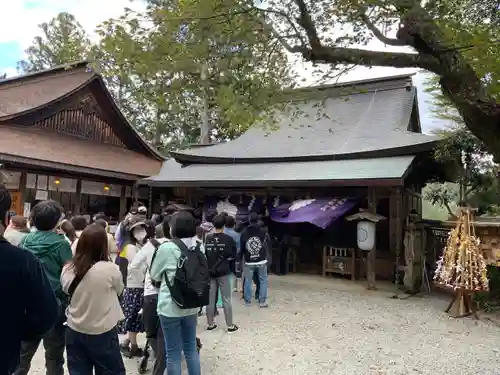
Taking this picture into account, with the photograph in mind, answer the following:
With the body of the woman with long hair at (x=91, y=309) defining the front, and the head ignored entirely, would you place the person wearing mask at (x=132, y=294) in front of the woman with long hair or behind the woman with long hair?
in front

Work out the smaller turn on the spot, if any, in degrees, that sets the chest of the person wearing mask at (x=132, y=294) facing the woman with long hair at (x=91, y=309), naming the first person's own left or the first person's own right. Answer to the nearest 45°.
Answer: approximately 45° to the first person's own right

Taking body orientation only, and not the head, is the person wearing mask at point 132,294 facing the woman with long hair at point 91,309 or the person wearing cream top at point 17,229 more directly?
the woman with long hair

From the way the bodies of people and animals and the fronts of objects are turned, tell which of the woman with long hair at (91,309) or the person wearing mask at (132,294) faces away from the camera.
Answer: the woman with long hair

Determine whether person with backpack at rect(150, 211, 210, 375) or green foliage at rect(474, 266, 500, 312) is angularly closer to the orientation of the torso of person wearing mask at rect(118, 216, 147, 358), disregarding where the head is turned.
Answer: the person with backpack

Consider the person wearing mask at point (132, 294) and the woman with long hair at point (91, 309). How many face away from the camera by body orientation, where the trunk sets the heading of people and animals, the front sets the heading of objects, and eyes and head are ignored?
1

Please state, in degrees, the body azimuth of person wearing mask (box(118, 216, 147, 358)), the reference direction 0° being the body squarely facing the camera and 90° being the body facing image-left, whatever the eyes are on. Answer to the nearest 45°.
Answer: approximately 315°

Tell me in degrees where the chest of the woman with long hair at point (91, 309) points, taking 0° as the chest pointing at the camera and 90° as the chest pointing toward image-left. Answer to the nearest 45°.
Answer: approximately 180°

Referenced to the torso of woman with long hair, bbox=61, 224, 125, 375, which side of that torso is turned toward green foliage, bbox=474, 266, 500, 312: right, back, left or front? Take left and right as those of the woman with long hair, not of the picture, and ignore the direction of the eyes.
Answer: right

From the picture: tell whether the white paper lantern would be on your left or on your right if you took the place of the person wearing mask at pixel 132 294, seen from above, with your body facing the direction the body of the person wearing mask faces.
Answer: on your left

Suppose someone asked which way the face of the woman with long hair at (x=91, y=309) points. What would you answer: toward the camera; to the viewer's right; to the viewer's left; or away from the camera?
away from the camera

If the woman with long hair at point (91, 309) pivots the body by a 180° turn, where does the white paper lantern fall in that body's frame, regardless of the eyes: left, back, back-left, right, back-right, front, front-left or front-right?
back-left

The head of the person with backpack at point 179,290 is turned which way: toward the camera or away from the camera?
away from the camera

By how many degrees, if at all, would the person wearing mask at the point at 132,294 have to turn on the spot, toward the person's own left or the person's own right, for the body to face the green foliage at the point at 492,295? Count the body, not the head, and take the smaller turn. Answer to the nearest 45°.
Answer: approximately 45° to the person's own left

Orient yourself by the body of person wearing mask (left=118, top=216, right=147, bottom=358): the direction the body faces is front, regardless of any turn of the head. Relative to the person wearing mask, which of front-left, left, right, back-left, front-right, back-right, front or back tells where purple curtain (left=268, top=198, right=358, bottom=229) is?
left
